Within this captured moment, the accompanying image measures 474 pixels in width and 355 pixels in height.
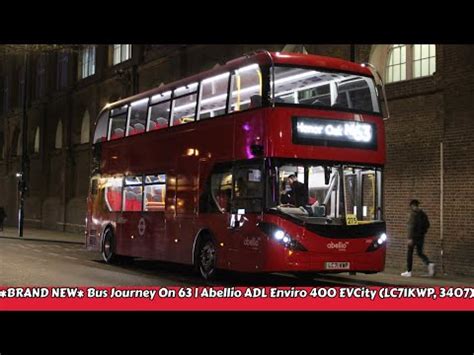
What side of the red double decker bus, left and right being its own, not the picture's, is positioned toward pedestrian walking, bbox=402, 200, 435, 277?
left

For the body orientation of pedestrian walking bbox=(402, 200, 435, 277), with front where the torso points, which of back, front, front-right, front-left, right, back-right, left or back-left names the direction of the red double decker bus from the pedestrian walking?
front-left

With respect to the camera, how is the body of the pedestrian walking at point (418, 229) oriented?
to the viewer's left

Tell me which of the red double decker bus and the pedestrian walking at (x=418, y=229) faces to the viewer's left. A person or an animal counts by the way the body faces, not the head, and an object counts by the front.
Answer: the pedestrian walking

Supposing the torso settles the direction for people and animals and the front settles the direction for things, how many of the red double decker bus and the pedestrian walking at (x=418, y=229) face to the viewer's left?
1

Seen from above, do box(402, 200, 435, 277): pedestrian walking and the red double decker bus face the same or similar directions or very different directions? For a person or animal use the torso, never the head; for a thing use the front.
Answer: very different directions
